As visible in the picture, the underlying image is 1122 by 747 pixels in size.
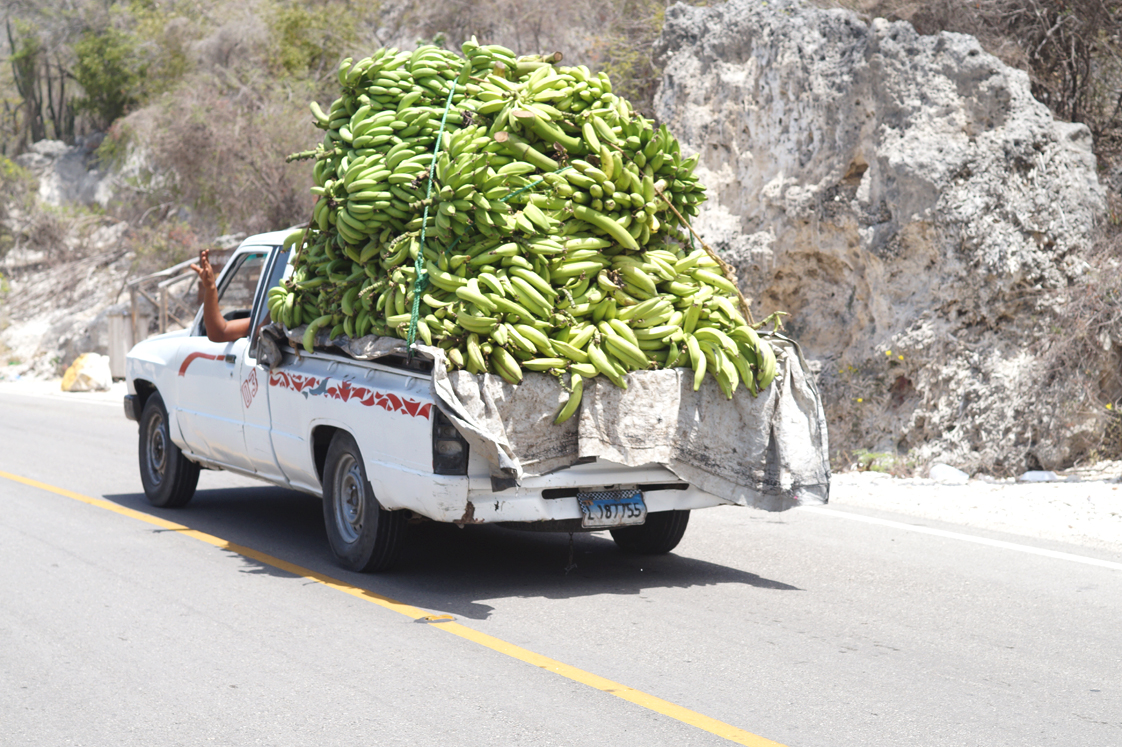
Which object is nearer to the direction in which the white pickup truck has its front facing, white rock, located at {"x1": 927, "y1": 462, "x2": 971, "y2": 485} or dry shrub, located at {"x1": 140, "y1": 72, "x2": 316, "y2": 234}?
the dry shrub

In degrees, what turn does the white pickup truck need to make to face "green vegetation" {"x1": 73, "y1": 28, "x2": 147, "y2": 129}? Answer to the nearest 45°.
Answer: approximately 45° to its right

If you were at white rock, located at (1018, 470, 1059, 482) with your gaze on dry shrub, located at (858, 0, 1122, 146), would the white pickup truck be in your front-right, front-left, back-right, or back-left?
back-left

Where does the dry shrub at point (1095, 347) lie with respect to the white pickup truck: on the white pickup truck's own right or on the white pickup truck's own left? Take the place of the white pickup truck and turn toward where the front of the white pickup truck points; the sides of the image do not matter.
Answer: on the white pickup truck's own right

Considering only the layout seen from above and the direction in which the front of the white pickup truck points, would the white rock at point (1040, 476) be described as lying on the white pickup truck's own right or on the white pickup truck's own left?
on the white pickup truck's own right

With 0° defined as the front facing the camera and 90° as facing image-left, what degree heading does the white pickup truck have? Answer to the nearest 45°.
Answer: approximately 135°

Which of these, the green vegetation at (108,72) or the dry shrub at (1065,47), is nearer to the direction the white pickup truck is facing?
the green vegetation

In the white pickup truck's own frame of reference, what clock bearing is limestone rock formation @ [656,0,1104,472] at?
The limestone rock formation is roughly at 3 o'clock from the white pickup truck.

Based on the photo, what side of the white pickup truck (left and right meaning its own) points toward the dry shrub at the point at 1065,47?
right
